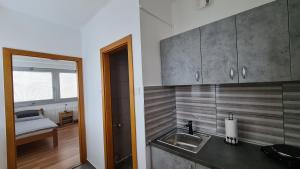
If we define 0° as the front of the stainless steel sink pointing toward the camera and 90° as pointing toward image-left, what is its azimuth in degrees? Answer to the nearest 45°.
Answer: approximately 45°

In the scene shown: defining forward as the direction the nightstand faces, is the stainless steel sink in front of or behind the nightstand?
in front

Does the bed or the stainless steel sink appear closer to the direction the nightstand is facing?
the stainless steel sink

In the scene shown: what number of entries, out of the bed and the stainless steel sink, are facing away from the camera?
0

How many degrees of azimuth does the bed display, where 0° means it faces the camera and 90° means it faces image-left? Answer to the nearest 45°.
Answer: approximately 315°

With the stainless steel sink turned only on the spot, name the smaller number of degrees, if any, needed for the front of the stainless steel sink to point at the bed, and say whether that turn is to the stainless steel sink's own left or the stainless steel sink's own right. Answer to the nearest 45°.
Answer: approximately 45° to the stainless steel sink's own right

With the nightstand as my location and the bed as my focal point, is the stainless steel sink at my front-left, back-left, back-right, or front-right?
front-left

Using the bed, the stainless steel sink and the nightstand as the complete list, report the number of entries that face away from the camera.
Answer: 0

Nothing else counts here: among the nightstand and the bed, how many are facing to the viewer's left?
0

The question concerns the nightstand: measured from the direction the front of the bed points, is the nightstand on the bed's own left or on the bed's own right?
on the bed's own left

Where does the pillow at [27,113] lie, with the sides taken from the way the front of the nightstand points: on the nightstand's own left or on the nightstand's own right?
on the nightstand's own right
